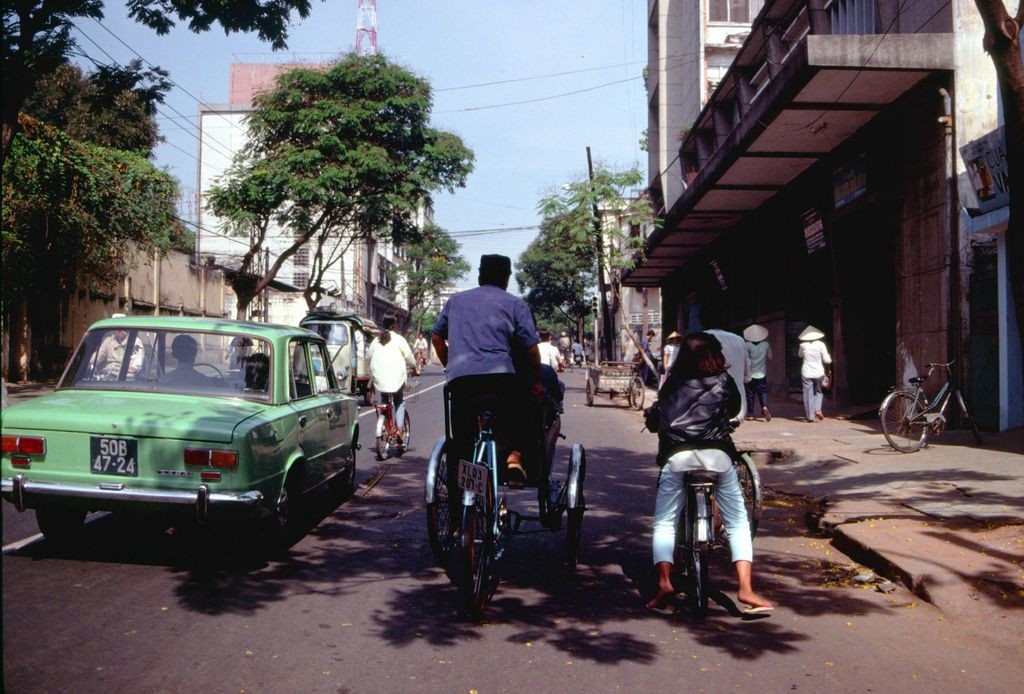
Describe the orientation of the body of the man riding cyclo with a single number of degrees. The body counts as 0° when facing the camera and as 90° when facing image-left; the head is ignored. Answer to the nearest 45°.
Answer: approximately 180°

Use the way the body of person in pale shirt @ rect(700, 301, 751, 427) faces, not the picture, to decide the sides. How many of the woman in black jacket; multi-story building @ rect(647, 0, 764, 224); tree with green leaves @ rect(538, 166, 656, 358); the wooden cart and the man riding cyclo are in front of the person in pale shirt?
3

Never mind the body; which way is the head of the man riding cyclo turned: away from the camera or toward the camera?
away from the camera

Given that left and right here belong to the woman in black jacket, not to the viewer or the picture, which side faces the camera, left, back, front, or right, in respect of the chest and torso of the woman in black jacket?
back

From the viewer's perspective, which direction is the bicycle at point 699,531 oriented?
away from the camera

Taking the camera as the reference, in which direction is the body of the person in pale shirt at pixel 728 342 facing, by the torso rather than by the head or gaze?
away from the camera

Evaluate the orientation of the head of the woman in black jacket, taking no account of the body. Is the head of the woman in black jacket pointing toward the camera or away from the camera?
away from the camera

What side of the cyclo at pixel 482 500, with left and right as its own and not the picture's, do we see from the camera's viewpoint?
back

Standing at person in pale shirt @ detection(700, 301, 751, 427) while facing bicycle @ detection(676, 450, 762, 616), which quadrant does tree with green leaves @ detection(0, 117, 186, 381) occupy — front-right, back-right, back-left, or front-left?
back-right

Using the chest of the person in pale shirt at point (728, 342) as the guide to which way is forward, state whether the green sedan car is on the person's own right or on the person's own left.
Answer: on the person's own left

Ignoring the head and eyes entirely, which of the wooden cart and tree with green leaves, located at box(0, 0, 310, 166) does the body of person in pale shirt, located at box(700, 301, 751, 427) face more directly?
the wooden cart

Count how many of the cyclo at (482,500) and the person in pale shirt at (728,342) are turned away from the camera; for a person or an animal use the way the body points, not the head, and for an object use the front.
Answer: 2
